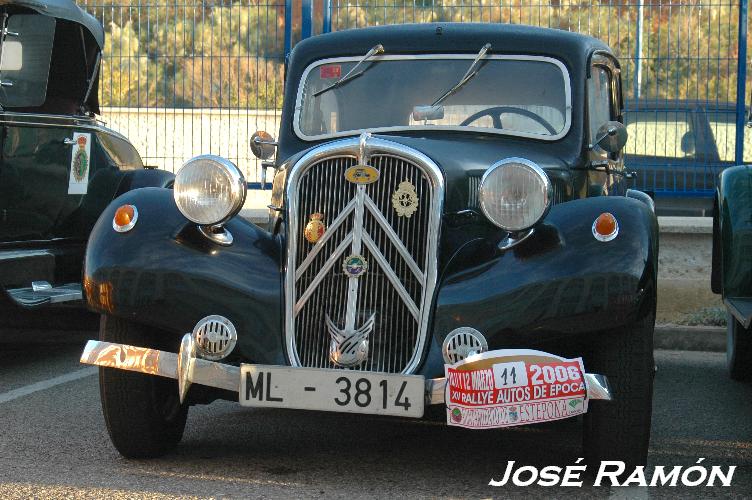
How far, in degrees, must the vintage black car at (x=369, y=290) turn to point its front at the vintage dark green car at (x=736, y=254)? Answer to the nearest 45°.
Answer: approximately 135° to its left

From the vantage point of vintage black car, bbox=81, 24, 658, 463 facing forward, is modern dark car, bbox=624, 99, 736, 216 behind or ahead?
behind

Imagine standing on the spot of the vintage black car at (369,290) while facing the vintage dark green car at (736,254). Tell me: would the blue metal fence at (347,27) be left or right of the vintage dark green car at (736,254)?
left

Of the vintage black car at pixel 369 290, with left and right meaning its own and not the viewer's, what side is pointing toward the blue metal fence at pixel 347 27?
back

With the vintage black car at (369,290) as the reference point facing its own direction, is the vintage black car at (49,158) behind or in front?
behind

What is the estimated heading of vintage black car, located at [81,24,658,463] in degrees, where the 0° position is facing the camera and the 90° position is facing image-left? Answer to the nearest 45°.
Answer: approximately 0°
